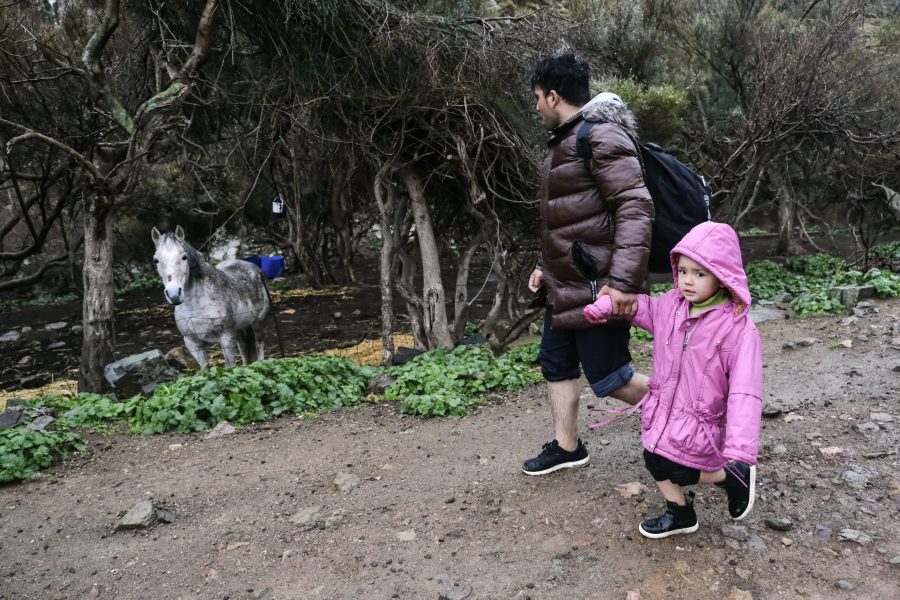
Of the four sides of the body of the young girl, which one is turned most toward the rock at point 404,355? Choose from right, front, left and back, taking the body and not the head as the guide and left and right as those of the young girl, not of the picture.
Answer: right

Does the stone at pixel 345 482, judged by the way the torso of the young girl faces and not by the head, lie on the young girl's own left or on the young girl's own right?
on the young girl's own right

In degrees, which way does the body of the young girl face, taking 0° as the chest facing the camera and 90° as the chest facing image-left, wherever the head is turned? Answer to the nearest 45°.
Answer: approximately 45°

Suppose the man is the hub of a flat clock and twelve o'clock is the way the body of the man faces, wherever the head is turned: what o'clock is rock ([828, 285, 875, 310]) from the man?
The rock is roughly at 4 o'clock from the man.

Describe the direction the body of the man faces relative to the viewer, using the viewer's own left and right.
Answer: facing to the left of the viewer

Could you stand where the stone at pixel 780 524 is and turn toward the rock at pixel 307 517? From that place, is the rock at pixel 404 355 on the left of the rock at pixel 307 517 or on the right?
right

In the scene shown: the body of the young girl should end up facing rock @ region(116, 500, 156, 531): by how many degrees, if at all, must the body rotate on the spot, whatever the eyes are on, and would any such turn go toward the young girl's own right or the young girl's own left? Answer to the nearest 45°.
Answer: approximately 45° to the young girl's own right

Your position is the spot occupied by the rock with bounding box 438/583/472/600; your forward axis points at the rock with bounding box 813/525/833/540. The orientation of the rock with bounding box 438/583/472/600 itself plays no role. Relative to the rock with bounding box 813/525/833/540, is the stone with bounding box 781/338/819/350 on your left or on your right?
left
